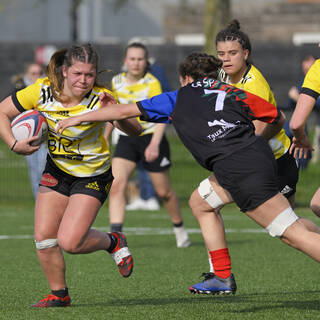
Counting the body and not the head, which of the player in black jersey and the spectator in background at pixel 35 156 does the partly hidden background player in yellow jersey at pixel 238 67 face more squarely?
the player in black jersey

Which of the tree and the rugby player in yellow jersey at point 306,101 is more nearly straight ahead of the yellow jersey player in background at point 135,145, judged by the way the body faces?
the rugby player in yellow jersey

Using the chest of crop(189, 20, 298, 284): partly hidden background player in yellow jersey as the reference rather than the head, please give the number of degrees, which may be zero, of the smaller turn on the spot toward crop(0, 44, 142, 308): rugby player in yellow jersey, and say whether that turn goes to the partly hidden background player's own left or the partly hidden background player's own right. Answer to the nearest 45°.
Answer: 0° — they already face them

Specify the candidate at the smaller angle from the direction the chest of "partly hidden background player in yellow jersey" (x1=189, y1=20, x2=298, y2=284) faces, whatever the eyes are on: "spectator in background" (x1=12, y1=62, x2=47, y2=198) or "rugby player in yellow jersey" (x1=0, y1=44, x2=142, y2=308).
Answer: the rugby player in yellow jersey

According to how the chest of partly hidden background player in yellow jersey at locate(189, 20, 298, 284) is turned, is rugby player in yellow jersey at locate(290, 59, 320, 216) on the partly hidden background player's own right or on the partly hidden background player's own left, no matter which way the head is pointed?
on the partly hidden background player's own left

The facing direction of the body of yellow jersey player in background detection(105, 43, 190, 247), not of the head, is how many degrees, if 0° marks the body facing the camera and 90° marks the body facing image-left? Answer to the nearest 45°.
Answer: approximately 0°

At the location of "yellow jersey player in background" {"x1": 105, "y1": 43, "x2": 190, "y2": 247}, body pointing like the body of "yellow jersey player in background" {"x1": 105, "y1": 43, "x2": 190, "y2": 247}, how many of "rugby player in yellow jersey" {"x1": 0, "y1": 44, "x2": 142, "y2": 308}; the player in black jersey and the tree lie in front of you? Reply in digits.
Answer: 2

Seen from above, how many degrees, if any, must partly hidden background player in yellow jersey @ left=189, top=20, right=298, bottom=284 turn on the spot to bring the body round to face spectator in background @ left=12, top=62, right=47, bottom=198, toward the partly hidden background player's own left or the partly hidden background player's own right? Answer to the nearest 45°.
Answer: approximately 90° to the partly hidden background player's own right

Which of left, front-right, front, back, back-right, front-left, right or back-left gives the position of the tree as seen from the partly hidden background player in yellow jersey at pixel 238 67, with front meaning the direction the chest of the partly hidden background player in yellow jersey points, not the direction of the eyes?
back-right
